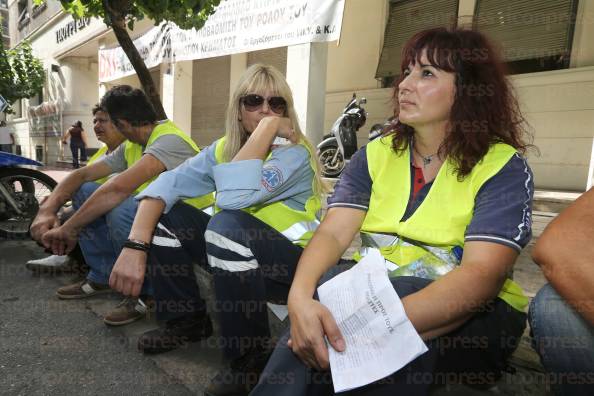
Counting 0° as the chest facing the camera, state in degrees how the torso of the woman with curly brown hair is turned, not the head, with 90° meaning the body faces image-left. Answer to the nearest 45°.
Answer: approximately 45°

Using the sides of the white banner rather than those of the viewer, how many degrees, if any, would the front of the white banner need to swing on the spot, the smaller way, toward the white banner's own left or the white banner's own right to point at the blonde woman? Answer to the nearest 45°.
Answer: approximately 45° to the white banner's own left

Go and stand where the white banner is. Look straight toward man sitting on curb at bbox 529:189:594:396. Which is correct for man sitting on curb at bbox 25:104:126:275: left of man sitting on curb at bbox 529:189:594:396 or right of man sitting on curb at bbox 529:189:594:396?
right

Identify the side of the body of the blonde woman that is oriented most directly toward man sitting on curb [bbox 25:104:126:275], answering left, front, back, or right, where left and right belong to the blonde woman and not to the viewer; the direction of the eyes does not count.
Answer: right

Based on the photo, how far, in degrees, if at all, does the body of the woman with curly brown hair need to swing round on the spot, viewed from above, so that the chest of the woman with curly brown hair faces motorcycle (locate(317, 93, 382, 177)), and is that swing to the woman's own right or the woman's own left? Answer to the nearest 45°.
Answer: approximately 135° to the woman's own right

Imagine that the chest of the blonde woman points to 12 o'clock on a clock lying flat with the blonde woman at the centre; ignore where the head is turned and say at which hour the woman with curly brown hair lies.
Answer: The woman with curly brown hair is roughly at 9 o'clock from the blonde woman.
